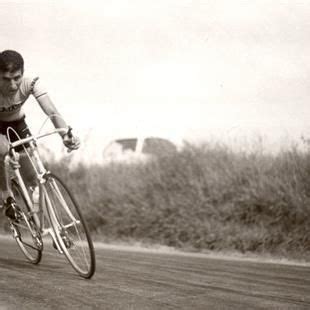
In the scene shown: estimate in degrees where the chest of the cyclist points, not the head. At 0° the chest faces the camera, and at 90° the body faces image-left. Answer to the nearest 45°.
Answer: approximately 315°

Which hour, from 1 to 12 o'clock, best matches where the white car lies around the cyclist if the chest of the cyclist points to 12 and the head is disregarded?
The white car is roughly at 8 o'clock from the cyclist.

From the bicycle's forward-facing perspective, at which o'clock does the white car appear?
The white car is roughly at 8 o'clock from the bicycle.
